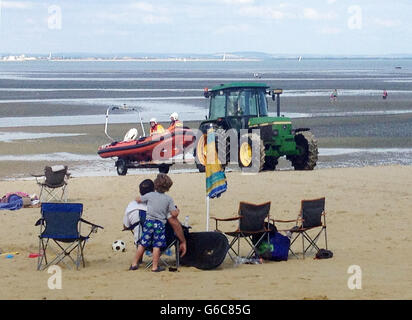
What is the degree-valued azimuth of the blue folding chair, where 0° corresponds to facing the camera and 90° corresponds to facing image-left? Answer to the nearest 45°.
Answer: approximately 225°

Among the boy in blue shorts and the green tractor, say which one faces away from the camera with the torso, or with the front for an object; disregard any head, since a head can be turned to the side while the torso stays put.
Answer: the boy in blue shorts

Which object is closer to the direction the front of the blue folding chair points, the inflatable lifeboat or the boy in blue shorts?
the inflatable lifeboat

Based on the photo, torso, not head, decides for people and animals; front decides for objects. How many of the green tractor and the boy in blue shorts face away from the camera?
1

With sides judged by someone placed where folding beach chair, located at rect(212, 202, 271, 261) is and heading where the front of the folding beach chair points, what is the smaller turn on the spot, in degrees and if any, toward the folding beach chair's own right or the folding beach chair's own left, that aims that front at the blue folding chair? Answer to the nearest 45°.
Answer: approximately 45° to the folding beach chair's own left

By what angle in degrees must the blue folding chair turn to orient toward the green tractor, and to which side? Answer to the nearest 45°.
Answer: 0° — it already faces it

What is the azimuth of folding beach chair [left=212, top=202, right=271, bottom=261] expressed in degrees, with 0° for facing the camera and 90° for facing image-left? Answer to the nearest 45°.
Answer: approximately 135°

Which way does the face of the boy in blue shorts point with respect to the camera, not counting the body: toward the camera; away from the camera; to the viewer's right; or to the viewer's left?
away from the camera

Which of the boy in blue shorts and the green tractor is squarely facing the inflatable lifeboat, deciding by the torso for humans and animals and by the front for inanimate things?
the boy in blue shorts

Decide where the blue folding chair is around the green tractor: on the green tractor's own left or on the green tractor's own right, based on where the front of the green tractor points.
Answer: on the green tractor's own right

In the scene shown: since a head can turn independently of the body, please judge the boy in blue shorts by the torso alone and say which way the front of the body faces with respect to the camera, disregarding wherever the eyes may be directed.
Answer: away from the camera

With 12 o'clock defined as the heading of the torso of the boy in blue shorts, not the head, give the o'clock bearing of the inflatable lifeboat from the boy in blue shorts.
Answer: The inflatable lifeboat is roughly at 12 o'clock from the boy in blue shorts.
